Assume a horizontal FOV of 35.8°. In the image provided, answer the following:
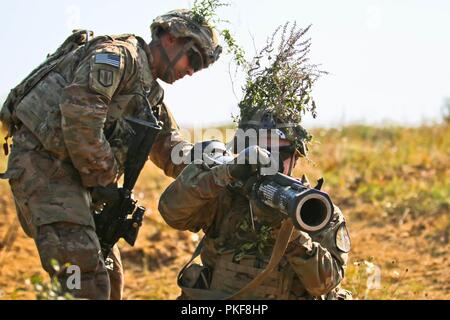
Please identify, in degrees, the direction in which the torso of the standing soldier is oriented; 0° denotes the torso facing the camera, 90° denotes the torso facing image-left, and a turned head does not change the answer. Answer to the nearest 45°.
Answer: approximately 270°

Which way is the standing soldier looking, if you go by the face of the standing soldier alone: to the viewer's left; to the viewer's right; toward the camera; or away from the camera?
to the viewer's right
